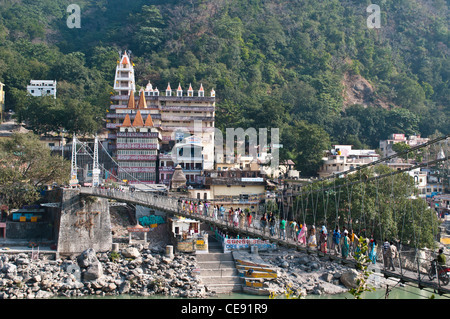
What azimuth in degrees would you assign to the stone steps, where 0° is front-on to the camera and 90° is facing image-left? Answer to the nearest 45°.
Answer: approximately 0°

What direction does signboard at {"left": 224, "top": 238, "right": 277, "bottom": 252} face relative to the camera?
toward the camera

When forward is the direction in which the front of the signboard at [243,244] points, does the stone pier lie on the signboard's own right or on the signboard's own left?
on the signboard's own right

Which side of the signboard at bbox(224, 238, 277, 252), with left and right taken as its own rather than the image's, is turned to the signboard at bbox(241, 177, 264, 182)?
back

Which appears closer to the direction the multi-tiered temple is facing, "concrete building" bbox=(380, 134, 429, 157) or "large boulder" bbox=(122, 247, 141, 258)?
the large boulder

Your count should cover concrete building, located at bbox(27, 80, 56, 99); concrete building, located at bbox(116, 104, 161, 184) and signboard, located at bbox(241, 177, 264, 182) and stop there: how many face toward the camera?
3

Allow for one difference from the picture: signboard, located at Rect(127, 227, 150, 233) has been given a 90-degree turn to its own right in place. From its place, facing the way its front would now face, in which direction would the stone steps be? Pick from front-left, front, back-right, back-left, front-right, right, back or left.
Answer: back-left

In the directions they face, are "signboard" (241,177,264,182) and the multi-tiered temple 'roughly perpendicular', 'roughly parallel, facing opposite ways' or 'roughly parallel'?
roughly parallel

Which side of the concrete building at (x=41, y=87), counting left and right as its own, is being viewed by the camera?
front

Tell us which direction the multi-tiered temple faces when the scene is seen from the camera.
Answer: facing the viewer

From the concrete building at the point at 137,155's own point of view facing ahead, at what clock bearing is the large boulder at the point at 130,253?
The large boulder is roughly at 12 o'clock from the concrete building.

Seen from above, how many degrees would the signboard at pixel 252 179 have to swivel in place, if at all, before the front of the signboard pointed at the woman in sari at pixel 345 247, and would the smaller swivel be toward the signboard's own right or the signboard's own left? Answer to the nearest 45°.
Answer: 0° — it already faces them

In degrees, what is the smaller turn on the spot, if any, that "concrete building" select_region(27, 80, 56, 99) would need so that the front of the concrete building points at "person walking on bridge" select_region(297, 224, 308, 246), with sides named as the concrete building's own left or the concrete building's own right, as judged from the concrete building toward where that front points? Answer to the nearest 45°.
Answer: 0° — it already faces them

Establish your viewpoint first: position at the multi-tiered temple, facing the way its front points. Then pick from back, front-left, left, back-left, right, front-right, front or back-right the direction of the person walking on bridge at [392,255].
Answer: front

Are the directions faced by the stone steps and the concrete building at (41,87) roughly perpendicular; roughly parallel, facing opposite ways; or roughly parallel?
roughly parallel

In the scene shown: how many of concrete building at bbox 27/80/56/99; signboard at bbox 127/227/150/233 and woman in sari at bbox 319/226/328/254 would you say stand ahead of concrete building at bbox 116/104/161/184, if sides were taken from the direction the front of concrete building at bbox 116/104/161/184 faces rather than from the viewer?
2

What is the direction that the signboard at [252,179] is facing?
toward the camera

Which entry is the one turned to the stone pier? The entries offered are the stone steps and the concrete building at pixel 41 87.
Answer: the concrete building
